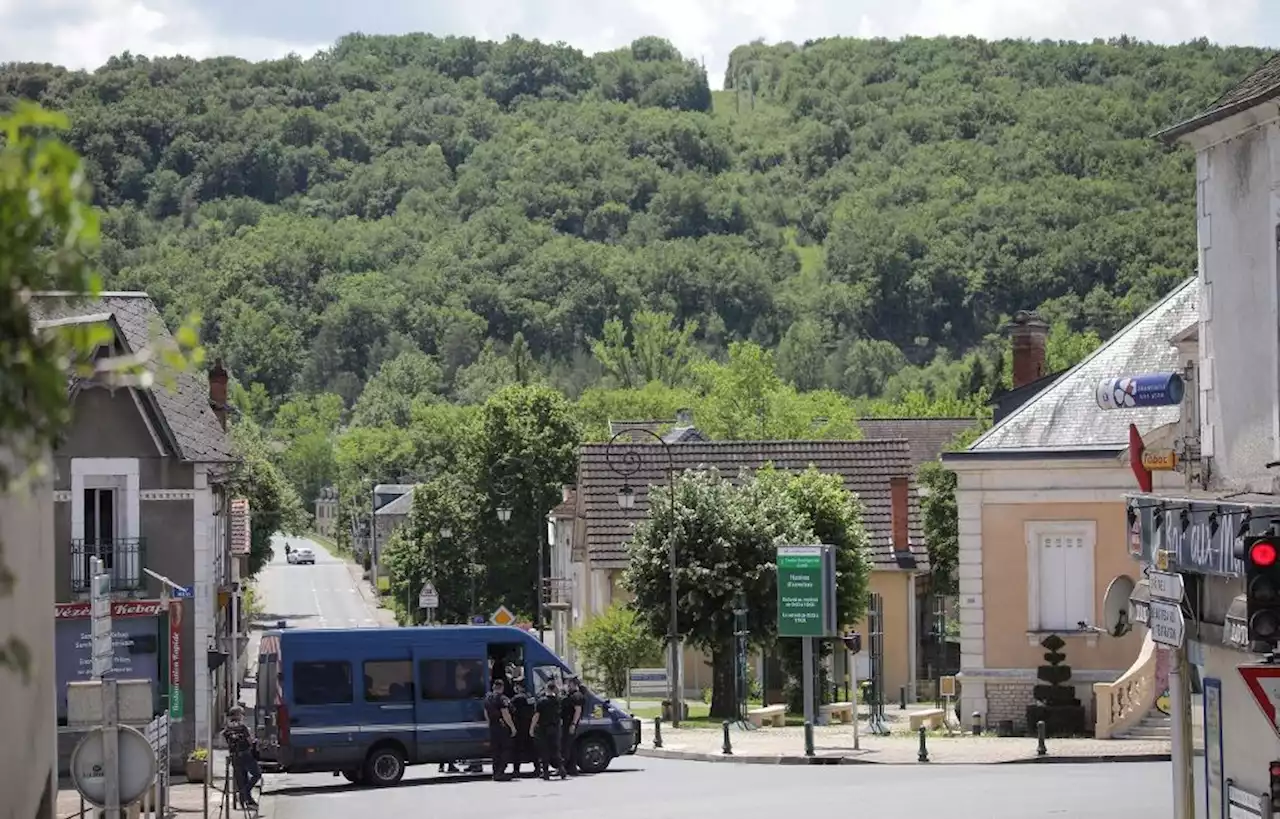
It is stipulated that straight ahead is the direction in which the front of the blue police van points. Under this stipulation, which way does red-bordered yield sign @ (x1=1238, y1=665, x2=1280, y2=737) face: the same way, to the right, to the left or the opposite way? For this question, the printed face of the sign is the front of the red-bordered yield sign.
to the right

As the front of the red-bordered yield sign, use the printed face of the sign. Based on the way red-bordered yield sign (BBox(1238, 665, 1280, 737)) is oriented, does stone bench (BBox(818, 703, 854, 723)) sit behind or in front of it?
behind

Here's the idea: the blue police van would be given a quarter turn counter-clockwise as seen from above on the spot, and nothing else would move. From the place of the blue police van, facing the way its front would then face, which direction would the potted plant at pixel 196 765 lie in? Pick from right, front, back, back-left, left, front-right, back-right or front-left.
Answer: left

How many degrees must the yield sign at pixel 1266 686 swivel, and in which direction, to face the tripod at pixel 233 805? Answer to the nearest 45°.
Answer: approximately 135° to its right

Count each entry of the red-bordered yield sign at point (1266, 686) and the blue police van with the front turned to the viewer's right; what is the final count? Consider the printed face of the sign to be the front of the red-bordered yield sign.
1

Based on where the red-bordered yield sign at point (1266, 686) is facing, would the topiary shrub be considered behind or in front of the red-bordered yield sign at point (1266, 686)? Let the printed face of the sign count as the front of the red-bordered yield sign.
behind

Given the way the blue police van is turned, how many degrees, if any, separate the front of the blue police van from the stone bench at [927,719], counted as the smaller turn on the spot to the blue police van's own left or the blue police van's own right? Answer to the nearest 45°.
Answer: approximately 45° to the blue police van's own left

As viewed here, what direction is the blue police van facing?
to the viewer's right
